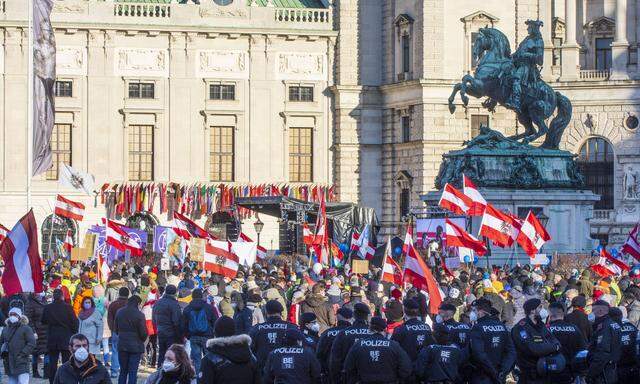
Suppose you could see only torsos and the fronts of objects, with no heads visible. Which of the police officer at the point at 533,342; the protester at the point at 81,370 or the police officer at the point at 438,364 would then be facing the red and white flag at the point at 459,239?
the police officer at the point at 438,364

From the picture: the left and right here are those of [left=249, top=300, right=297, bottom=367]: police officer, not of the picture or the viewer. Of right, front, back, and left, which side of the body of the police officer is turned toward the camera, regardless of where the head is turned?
back

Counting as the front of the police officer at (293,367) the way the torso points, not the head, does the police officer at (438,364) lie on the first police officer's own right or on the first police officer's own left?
on the first police officer's own right

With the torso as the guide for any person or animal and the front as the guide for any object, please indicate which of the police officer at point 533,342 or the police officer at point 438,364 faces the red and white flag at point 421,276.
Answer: the police officer at point 438,364

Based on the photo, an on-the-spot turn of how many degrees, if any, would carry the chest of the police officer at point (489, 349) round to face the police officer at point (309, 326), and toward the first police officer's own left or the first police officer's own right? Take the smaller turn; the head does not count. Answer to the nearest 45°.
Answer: approximately 45° to the first police officer's own left

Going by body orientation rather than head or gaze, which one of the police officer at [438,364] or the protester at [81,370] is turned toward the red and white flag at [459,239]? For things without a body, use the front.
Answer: the police officer

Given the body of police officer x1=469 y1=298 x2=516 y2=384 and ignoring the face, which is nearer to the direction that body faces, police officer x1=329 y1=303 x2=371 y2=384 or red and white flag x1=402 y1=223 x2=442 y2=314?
the red and white flag

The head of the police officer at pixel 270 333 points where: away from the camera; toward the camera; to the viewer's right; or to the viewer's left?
away from the camera

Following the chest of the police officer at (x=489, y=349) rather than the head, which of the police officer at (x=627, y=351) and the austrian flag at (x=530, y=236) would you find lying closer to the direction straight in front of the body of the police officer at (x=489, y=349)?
the austrian flag

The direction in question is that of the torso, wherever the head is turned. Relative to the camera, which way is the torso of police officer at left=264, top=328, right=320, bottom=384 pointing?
away from the camera
